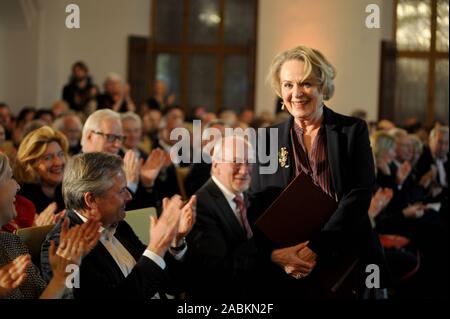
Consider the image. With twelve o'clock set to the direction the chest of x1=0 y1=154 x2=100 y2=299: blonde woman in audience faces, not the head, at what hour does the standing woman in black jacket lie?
The standing woman in black jacket is roughly at 11 o'clock from the blonde woman in audience.

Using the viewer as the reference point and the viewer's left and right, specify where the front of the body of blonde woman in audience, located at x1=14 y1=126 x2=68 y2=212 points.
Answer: facing the viewer and to the right of the viewer

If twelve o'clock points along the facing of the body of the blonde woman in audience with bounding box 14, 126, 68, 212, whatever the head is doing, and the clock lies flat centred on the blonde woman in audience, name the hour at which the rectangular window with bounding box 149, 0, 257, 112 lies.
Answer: The rectangular window is roughly at 8 o'clock from the blonde woman in audience.

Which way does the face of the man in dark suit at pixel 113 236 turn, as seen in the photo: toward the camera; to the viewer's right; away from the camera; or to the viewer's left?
to the viewer's right

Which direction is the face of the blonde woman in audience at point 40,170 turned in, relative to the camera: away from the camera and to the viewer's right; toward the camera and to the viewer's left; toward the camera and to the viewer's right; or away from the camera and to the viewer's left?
toward the camera and to the viewer's right

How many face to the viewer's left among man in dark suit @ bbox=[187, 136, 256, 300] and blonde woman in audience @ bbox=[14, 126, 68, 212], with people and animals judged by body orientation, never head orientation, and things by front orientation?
0

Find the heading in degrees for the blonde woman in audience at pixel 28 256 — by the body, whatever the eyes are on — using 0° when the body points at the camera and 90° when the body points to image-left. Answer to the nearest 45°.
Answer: approximately 270°
